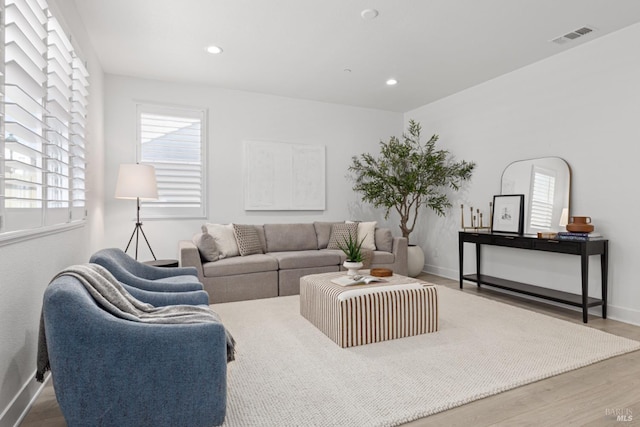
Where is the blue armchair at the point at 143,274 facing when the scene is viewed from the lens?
facing to the right of the viewer

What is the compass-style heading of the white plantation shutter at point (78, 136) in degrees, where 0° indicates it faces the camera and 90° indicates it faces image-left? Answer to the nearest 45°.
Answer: approximately 270°

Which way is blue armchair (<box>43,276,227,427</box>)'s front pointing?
to the viewer's right

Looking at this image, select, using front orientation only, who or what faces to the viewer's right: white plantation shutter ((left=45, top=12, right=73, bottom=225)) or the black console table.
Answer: the white plantation shutter

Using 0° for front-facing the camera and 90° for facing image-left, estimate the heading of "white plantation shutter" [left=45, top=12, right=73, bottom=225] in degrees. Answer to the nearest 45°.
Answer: approximately 270°

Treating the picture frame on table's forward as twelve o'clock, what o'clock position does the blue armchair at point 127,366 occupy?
The blue armchair is roughly at 11 o'clock from the picture frame on table.

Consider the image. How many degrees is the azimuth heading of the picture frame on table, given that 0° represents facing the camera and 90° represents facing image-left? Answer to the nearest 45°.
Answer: approximately 45°

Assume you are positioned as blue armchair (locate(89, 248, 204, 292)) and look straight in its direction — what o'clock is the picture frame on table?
The picture frame on table is roughly at 12 o'clock from the blue armchair.

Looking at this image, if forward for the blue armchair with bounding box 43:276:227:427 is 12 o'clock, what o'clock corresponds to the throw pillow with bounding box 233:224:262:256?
The throw pillow is roughly at 10 o'clock from the blue armchair.

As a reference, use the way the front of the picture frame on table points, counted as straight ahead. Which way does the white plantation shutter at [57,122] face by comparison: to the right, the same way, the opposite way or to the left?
the opposite way

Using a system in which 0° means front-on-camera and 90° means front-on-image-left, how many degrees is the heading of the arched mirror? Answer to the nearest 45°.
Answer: approximately 45°

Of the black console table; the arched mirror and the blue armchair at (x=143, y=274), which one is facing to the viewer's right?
the blue armchair

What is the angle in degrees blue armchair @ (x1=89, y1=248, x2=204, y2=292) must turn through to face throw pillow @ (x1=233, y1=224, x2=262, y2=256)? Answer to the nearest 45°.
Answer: approximately 45° to its left
